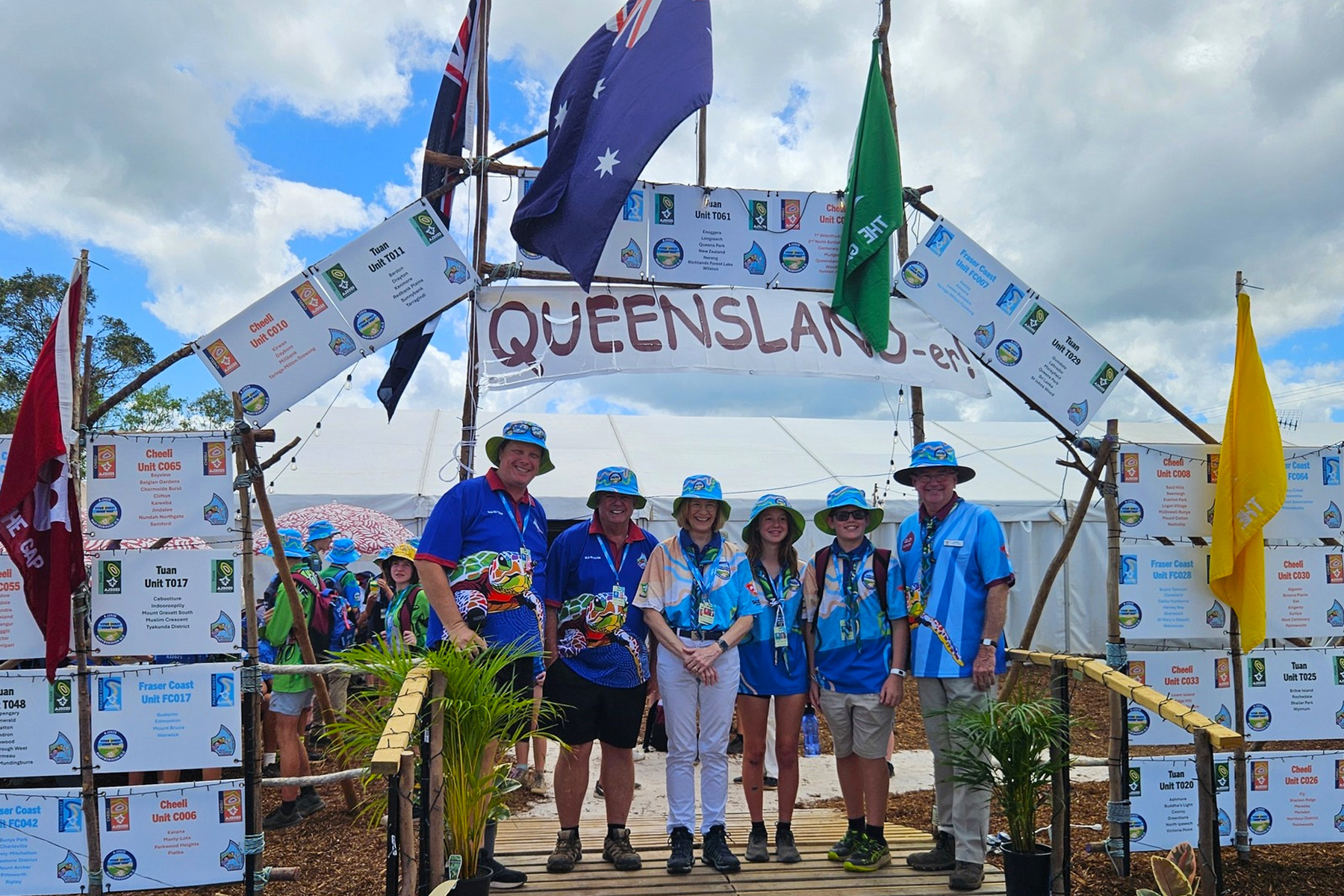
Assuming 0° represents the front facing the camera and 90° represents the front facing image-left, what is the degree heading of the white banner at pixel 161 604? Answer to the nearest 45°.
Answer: approximately 0°

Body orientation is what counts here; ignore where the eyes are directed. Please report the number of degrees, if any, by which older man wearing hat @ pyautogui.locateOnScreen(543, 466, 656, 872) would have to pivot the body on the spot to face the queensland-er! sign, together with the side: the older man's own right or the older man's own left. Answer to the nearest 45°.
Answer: approximately 180°

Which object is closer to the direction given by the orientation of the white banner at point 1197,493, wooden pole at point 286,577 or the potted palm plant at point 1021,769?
the potted palm plant

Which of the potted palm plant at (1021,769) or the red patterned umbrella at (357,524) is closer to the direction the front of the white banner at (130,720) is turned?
the potted palm plant

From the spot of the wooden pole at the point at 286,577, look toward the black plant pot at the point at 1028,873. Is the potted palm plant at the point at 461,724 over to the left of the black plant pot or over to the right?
right

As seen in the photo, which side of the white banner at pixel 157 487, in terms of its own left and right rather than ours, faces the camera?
front

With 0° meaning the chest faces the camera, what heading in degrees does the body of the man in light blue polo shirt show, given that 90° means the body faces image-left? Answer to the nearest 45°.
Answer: approximately 45°

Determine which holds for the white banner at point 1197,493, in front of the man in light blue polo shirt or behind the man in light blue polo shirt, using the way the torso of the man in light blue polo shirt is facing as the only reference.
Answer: behind

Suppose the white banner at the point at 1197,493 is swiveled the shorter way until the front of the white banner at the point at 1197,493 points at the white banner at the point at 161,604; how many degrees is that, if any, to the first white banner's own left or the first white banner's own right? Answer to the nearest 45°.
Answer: approximately 45° to the first white banner's own right

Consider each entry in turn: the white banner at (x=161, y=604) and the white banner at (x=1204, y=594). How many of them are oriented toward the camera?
2

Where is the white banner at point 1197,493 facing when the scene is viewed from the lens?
facing the viewer

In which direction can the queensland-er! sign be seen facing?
toward the camera
